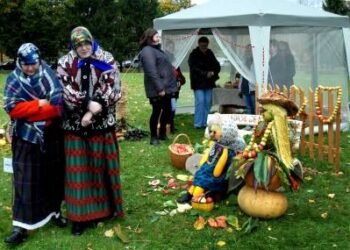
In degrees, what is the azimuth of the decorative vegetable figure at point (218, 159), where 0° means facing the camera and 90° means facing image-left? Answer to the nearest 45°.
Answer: approximately 45°

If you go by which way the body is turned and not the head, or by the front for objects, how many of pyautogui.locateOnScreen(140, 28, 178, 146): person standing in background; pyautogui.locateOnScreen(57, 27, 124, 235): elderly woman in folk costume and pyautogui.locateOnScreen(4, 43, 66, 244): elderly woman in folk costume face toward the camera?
2

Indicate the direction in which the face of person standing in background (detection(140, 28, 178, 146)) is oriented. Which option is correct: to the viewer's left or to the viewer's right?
to the viewer's right

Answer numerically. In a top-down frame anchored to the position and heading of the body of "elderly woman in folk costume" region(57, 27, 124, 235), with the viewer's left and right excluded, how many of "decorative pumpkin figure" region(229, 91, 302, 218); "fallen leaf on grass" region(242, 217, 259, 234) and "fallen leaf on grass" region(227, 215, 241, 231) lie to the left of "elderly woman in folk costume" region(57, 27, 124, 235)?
3

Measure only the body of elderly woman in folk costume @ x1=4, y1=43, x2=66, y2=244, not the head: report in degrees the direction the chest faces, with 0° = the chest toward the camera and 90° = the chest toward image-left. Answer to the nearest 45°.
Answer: approximately 0°

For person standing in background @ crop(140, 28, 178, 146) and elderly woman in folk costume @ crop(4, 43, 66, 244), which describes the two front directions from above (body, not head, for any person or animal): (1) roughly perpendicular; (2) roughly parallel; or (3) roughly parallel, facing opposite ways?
roughly perpendicular

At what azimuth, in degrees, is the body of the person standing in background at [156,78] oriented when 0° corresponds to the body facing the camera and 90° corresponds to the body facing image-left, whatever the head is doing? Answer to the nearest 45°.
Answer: approximately 270°

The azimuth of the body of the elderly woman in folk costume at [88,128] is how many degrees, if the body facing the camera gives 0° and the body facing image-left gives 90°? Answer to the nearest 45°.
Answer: approximately 0°

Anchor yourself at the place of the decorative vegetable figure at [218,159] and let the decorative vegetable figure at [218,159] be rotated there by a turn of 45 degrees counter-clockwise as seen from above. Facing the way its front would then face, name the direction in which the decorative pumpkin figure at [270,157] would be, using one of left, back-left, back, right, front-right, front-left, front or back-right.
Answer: front-left
